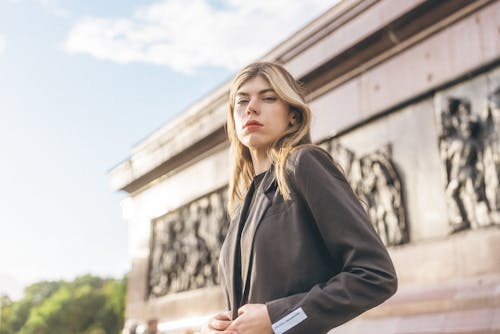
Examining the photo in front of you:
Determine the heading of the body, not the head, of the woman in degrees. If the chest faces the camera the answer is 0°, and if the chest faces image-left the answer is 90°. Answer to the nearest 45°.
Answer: approximately 45°

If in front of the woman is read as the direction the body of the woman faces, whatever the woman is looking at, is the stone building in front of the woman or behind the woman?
behind
